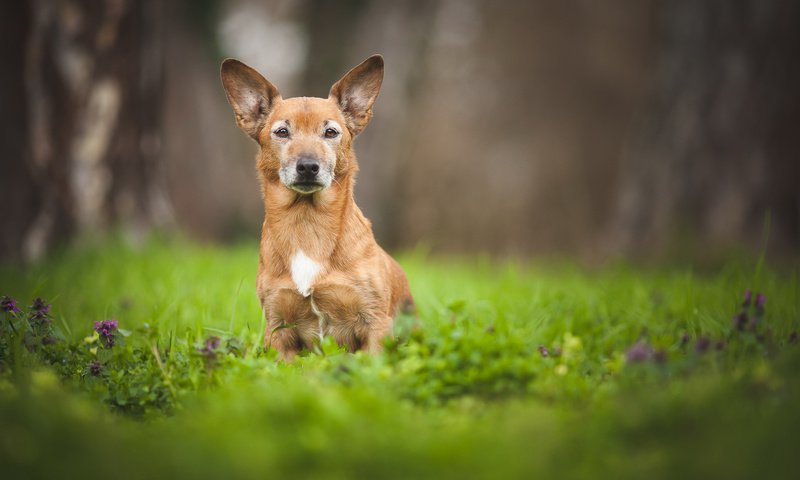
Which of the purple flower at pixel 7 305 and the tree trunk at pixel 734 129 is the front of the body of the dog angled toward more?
the purple flower

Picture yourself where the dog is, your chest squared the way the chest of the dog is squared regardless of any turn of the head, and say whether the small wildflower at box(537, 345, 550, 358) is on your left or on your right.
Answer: on your left

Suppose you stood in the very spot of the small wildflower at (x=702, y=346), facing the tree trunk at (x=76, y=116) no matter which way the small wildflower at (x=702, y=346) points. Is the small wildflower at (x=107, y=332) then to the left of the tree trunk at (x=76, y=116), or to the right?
left

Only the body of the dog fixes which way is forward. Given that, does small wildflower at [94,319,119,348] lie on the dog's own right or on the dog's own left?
on the dog's own right

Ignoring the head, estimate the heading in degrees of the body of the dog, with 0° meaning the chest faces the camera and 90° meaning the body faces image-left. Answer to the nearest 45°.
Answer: approximately 0°

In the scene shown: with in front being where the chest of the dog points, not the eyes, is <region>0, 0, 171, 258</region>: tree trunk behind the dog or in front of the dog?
behind

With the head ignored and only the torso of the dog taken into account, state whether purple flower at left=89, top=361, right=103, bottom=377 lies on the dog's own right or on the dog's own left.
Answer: on the dog's own right

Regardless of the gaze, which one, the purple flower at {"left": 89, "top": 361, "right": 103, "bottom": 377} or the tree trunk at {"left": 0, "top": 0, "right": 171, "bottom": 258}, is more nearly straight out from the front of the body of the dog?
the purple flower

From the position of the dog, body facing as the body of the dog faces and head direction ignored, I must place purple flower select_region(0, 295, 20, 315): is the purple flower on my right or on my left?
on my right
